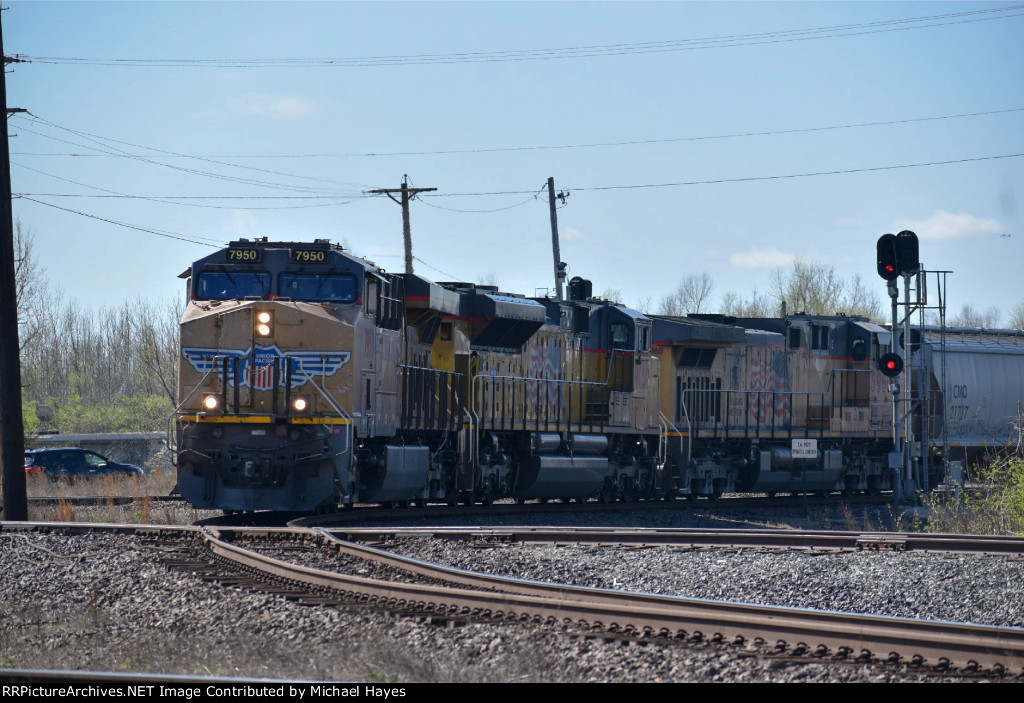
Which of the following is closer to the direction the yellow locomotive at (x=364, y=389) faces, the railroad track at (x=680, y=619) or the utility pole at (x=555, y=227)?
the railroad track

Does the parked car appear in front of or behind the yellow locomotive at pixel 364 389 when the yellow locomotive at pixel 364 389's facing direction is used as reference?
behind

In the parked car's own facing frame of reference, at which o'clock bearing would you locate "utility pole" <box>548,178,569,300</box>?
The utility pole is roughly at 12 o'clock from the parked car.

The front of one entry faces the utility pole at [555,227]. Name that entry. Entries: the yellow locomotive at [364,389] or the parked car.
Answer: the parked car

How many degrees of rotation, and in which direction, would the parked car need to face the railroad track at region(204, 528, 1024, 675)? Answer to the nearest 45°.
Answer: approximately 90° to its right

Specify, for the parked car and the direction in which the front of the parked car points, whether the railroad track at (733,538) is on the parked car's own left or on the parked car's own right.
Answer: on the parked car's own right

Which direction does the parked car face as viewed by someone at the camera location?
facing to the right of the viewer

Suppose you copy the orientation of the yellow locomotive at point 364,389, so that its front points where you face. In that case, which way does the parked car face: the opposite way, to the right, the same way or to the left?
to the left

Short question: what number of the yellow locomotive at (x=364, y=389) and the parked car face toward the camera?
1

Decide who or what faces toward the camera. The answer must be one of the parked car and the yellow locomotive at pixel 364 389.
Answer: the yellow locomotive

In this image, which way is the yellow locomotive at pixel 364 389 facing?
toward the camera

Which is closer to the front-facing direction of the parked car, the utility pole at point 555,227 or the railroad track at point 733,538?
the utility pole

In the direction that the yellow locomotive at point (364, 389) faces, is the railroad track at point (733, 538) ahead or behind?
ahead

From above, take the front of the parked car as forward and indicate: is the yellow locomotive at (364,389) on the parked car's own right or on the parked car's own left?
on the parked car's own right

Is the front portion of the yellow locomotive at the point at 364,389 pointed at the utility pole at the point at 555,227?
no

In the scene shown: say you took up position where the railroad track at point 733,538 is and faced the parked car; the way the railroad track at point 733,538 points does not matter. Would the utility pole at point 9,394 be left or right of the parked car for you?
left

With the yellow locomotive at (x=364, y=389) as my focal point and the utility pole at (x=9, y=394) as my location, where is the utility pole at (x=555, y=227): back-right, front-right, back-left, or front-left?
front-left
